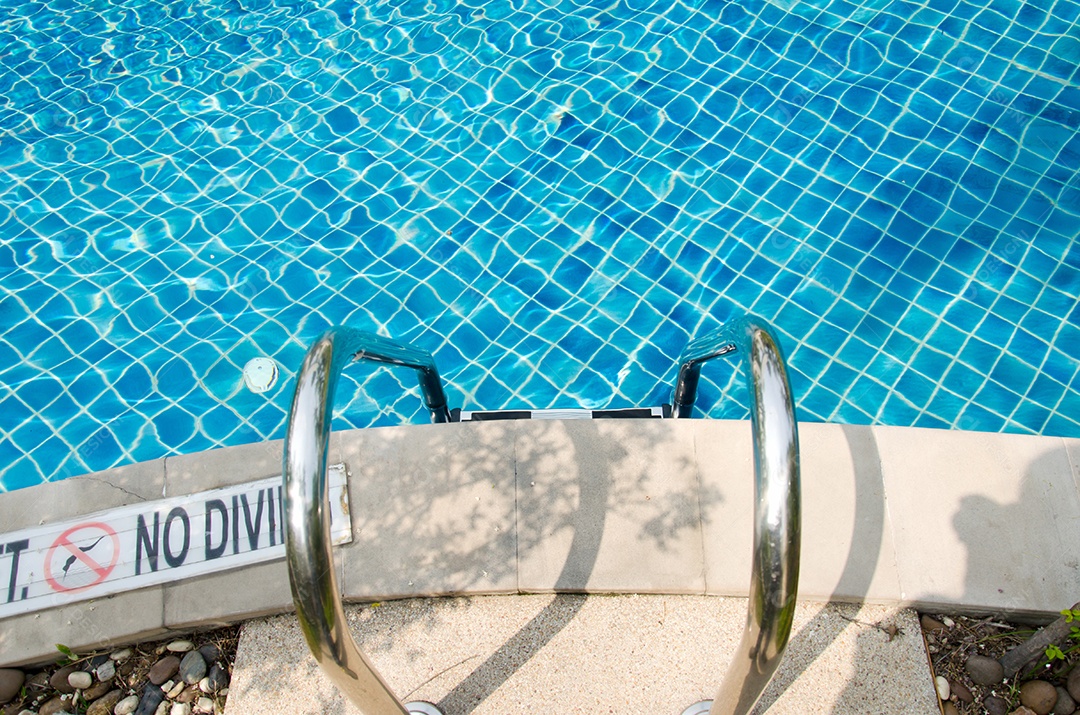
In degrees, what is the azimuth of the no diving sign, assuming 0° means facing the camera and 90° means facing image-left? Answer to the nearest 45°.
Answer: approximately 0°

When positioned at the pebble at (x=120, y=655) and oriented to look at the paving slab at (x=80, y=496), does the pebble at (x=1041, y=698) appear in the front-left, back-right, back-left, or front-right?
back-right

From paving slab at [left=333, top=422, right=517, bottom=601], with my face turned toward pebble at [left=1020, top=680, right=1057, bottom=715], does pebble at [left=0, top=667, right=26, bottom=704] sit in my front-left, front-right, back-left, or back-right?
back-right
